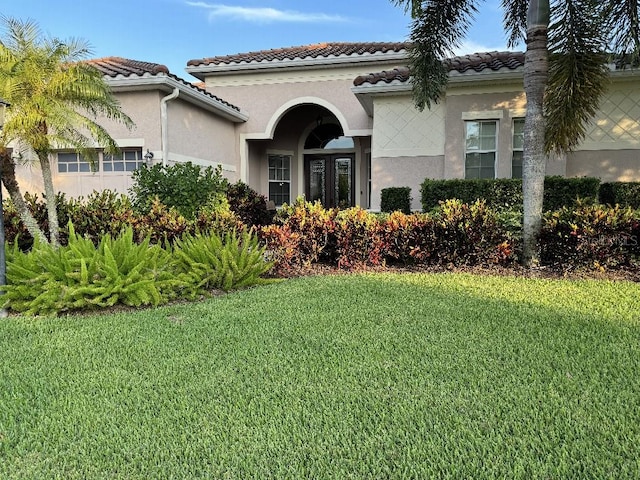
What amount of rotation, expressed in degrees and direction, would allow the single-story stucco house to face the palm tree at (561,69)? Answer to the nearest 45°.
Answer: approximately 45° to its left

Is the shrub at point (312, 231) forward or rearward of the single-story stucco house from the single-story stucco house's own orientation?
forward

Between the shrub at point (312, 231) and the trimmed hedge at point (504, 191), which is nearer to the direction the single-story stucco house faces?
the shrub

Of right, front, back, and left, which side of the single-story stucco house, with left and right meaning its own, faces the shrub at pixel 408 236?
front

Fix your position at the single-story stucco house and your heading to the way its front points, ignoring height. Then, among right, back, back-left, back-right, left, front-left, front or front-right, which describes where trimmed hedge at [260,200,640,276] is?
front

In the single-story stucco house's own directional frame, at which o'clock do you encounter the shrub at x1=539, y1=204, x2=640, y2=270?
The shrub is roughly at 11 o'clock from the single-story stucco house.

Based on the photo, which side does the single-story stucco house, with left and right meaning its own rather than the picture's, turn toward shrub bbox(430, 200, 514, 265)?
front

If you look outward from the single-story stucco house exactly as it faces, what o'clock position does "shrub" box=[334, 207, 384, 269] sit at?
The shrub is roughly at 12 o'clock from the single-story stucco house.

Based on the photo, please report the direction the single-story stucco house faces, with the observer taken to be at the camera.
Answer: facing the viewer

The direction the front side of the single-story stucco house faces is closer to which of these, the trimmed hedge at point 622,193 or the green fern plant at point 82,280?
the green fern plant

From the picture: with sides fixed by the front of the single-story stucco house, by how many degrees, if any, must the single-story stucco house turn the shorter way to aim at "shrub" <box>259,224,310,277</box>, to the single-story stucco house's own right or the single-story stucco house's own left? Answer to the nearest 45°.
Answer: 0° — it already faces it

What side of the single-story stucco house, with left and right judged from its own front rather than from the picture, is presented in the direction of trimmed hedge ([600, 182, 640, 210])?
left
